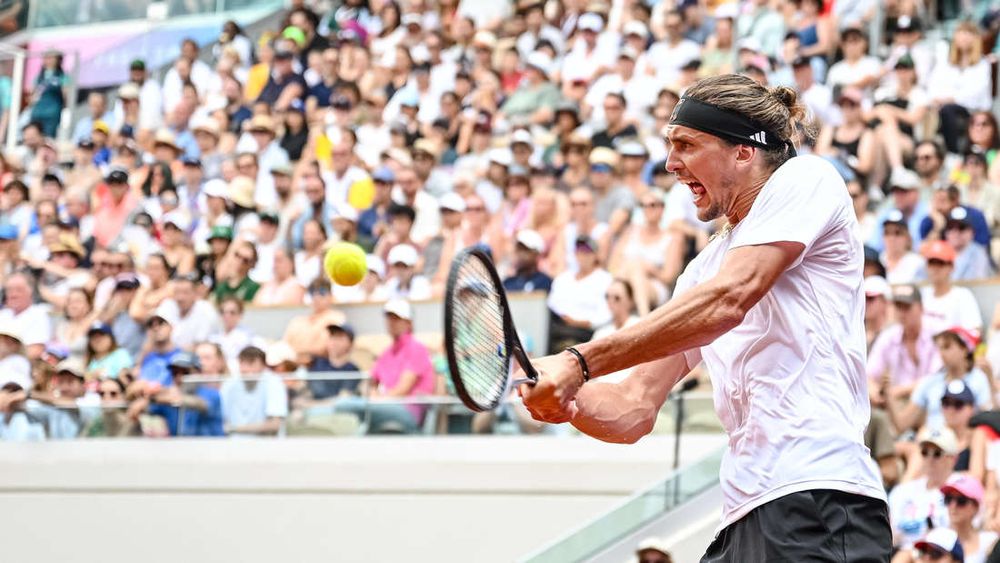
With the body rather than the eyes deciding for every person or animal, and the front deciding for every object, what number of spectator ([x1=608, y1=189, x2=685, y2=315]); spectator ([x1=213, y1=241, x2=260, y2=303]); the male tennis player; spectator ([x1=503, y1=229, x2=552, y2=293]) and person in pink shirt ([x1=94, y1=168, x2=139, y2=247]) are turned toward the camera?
4

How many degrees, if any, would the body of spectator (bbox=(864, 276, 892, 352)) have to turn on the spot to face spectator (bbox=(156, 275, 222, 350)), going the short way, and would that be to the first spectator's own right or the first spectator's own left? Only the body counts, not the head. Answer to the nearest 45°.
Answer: approximately 45° to the first spectator's own right

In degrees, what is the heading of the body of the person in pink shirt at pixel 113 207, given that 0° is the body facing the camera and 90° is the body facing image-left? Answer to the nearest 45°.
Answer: approximately 0°

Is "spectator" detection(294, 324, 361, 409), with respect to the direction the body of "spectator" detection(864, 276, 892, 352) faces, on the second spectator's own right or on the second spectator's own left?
on the second spectator's own right

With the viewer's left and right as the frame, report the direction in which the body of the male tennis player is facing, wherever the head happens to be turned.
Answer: facing to the left of the viewer

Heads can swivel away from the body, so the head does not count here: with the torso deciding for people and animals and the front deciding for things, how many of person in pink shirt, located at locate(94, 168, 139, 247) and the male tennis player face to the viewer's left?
1

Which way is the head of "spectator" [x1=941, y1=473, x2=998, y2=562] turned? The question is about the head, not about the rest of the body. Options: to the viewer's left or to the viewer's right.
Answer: to the viewer's left

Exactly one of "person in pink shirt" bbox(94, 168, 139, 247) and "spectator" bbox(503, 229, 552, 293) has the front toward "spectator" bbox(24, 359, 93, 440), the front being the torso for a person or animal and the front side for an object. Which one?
the person in pink shirt

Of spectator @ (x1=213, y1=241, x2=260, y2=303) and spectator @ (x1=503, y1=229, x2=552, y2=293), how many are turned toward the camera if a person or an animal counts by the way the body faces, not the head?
2

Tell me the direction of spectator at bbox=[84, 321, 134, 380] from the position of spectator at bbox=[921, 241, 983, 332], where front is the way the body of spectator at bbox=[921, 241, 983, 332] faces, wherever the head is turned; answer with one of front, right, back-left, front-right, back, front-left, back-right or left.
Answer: front-right

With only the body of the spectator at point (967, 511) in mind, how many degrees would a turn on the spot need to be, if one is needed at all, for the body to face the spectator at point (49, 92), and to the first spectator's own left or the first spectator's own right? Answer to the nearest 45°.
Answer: approximately 90° to the first spectator's own right
